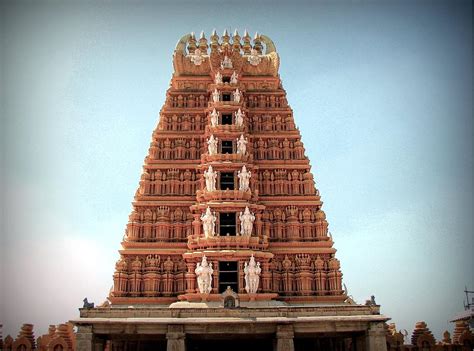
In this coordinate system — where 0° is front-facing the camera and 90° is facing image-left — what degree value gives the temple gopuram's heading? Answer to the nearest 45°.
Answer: approximately 0°
